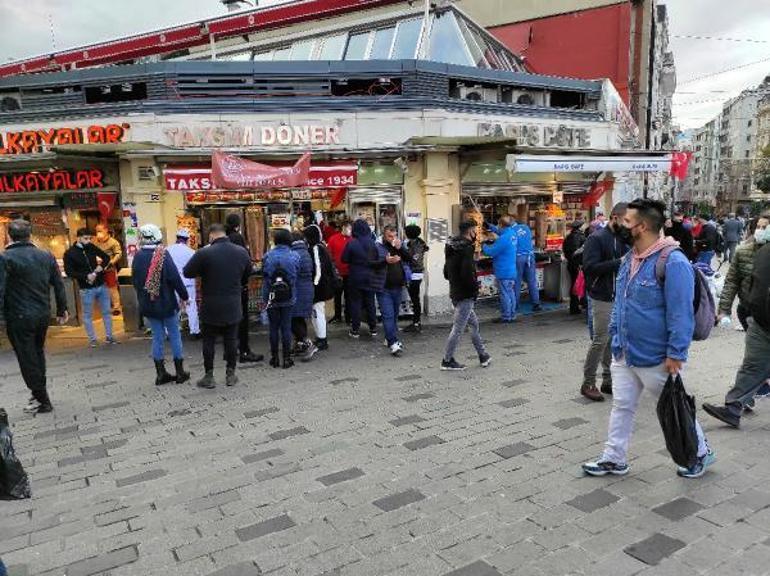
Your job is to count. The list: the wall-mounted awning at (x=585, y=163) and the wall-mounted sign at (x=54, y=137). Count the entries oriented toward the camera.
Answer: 2

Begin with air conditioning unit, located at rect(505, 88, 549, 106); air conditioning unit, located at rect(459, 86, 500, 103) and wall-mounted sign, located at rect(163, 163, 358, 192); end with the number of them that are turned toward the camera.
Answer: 3

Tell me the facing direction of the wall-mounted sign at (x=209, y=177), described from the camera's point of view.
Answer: facing the viewer

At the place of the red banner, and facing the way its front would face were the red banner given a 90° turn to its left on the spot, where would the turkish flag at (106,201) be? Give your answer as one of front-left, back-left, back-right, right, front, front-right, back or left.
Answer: back-left

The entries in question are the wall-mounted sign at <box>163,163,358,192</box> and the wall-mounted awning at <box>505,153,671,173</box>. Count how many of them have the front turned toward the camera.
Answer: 2

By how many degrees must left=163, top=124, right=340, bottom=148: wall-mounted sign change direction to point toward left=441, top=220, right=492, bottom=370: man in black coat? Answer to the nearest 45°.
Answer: approximately 45° to its left

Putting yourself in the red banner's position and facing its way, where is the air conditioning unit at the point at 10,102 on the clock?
The air conditioning unit is roughly at 4 o'clock from the red banner.

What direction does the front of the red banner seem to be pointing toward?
toward the camera

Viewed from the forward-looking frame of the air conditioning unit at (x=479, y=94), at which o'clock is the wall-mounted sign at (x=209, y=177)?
The wall-mounted sign is roughly at 4 o'clock from the air conditioning unit.

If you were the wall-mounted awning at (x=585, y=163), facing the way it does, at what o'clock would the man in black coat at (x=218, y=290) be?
The man in black coat is roughly at 1 o'clock from the wall-mounted awning.

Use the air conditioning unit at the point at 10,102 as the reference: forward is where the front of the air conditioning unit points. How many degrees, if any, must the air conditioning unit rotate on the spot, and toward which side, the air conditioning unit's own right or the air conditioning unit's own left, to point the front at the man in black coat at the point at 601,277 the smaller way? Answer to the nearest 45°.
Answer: approximately 45° to the air conditioning unit's own left

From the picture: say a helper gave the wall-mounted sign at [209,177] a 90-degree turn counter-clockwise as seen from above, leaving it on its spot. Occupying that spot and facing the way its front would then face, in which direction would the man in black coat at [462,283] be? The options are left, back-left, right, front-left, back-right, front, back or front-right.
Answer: front-right

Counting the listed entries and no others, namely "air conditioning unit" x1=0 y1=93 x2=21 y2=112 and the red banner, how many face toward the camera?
2

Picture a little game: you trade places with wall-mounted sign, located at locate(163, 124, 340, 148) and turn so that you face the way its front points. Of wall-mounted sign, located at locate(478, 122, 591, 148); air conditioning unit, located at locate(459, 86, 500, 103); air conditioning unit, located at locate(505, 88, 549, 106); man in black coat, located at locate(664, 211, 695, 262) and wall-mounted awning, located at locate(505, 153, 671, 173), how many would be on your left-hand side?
5

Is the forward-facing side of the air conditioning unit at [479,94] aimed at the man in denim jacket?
yes

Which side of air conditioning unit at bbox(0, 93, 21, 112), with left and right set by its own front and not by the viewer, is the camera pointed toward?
front
